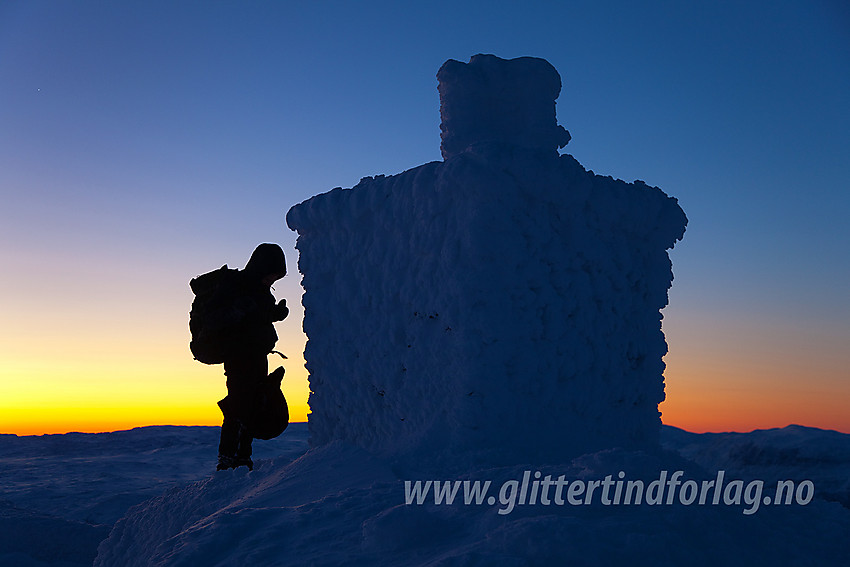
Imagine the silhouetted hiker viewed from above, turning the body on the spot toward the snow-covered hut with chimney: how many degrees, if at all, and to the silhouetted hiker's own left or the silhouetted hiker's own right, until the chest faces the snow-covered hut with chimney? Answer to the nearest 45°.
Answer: approximately 45° to the silhouetted hiker's own right

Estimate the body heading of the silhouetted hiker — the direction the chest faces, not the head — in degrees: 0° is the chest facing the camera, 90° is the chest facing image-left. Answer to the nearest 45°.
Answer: approximately 270°
